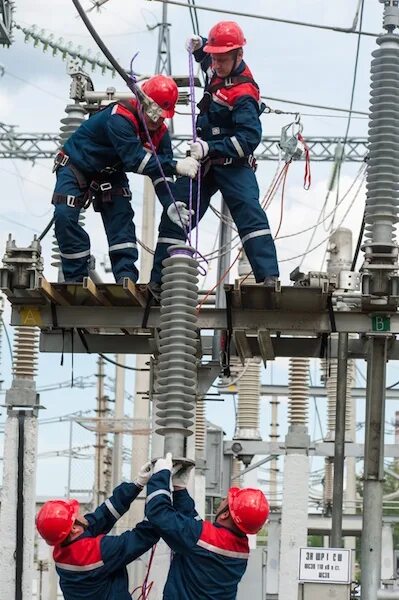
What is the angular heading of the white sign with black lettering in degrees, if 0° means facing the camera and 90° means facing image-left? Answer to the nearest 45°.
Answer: approximately 0°

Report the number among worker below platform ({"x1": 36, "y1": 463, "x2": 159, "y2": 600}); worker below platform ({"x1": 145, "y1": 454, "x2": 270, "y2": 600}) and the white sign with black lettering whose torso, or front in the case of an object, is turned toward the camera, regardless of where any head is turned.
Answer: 1

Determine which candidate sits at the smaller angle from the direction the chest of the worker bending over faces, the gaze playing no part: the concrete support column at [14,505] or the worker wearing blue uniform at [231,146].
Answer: the worker wearing blue uniform

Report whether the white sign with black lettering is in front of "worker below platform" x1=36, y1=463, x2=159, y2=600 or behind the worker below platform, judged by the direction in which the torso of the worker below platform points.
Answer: in front

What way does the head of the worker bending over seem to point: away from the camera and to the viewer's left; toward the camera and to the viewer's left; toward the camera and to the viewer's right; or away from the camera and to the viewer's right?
toward the camera and to the viewer's right

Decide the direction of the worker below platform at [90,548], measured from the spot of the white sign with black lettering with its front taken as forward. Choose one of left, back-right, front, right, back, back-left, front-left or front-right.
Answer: front-right

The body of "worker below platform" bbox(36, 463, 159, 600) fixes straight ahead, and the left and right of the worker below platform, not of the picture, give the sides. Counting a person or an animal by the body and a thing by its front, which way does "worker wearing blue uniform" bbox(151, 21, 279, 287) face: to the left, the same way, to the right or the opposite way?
the opposite way

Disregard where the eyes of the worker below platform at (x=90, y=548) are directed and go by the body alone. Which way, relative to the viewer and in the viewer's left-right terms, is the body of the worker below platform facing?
facing away from the viewer and to the right of the viewer

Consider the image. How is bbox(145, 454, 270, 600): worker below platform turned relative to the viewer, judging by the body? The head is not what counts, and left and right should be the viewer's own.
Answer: facing away from the viewer and to the left of the viewer

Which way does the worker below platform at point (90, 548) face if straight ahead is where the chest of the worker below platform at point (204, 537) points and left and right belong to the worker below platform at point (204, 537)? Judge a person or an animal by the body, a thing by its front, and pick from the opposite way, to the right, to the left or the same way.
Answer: to the right

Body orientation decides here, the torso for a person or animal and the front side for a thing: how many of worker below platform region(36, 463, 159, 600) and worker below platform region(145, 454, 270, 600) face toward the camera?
0

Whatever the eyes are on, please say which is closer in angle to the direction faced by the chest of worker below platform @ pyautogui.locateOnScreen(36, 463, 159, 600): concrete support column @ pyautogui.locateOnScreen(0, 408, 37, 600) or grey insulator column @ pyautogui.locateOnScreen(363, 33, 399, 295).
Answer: the grey insulator column

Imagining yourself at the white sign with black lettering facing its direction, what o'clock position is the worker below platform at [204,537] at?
The worker below platform is roughly at 1 o'clock from the white sign with black lettering.
